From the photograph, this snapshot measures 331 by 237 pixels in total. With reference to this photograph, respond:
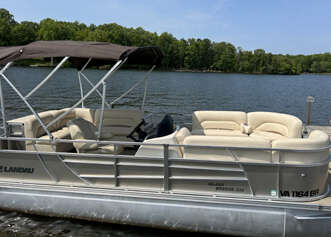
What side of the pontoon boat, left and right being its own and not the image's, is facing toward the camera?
right
